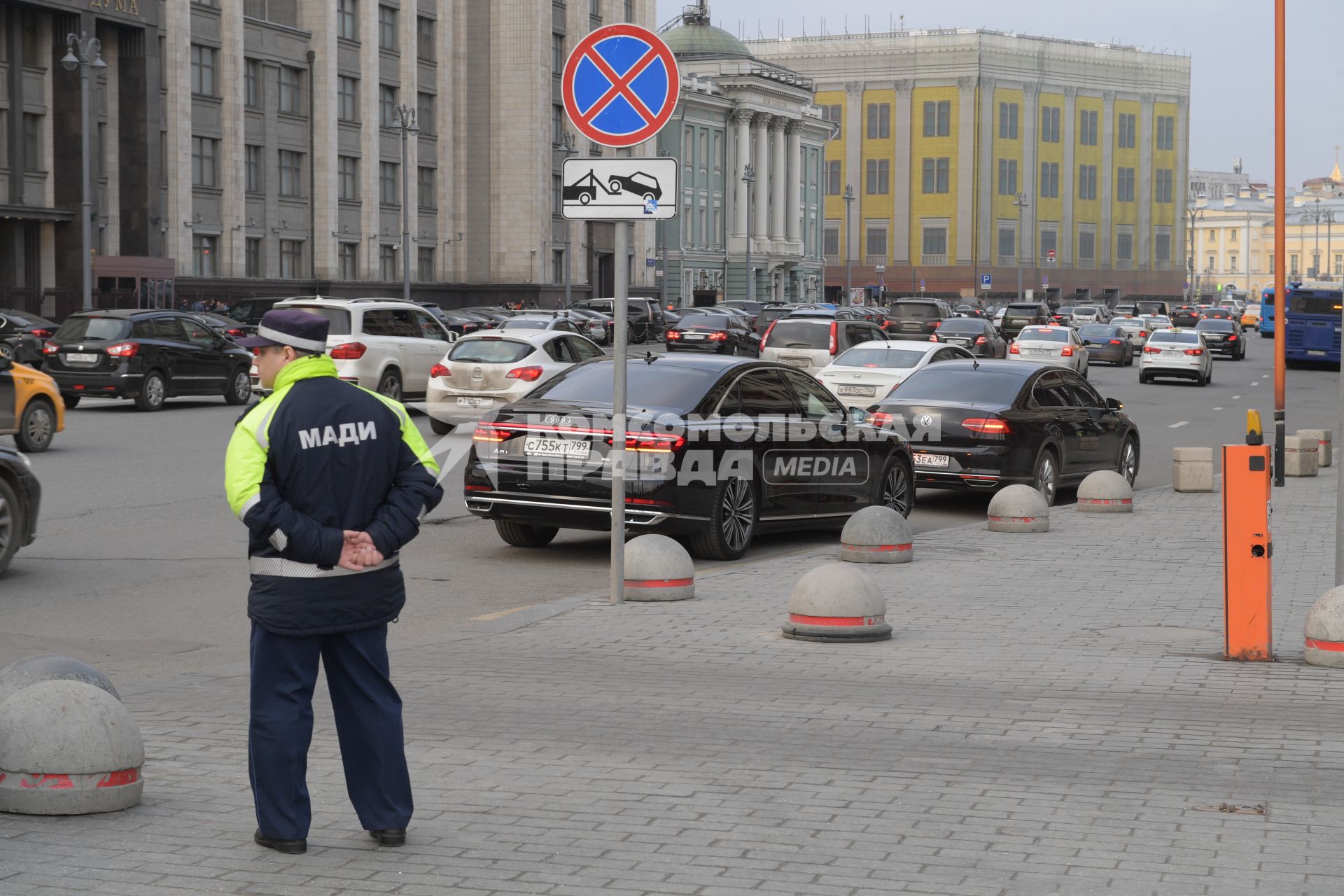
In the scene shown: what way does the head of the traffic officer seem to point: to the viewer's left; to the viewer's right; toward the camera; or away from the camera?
to the viewer's left

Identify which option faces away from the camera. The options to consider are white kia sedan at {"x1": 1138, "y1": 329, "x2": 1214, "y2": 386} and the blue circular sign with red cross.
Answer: the white kia sedan

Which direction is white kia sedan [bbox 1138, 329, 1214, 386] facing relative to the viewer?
away from the camera

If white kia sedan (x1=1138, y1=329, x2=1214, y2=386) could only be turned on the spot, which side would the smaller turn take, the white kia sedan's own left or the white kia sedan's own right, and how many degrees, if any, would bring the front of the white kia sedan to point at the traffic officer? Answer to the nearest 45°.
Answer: approximately 180°

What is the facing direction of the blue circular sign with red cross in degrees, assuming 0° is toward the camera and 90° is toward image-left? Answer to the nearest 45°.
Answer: approximately 0°

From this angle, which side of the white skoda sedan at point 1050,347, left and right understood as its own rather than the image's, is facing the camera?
back
